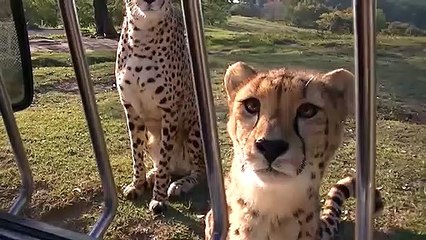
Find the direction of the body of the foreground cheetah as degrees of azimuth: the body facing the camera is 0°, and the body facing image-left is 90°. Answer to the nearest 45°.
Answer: approximately 0°

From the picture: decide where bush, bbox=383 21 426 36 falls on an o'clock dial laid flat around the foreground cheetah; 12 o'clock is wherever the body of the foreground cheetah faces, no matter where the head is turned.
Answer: The bush is roughly at 7 o'clock from the foreground cheetah.

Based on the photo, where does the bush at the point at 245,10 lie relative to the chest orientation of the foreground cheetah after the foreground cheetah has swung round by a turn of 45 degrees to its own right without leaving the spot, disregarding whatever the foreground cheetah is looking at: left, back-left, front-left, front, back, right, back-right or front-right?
back-right
